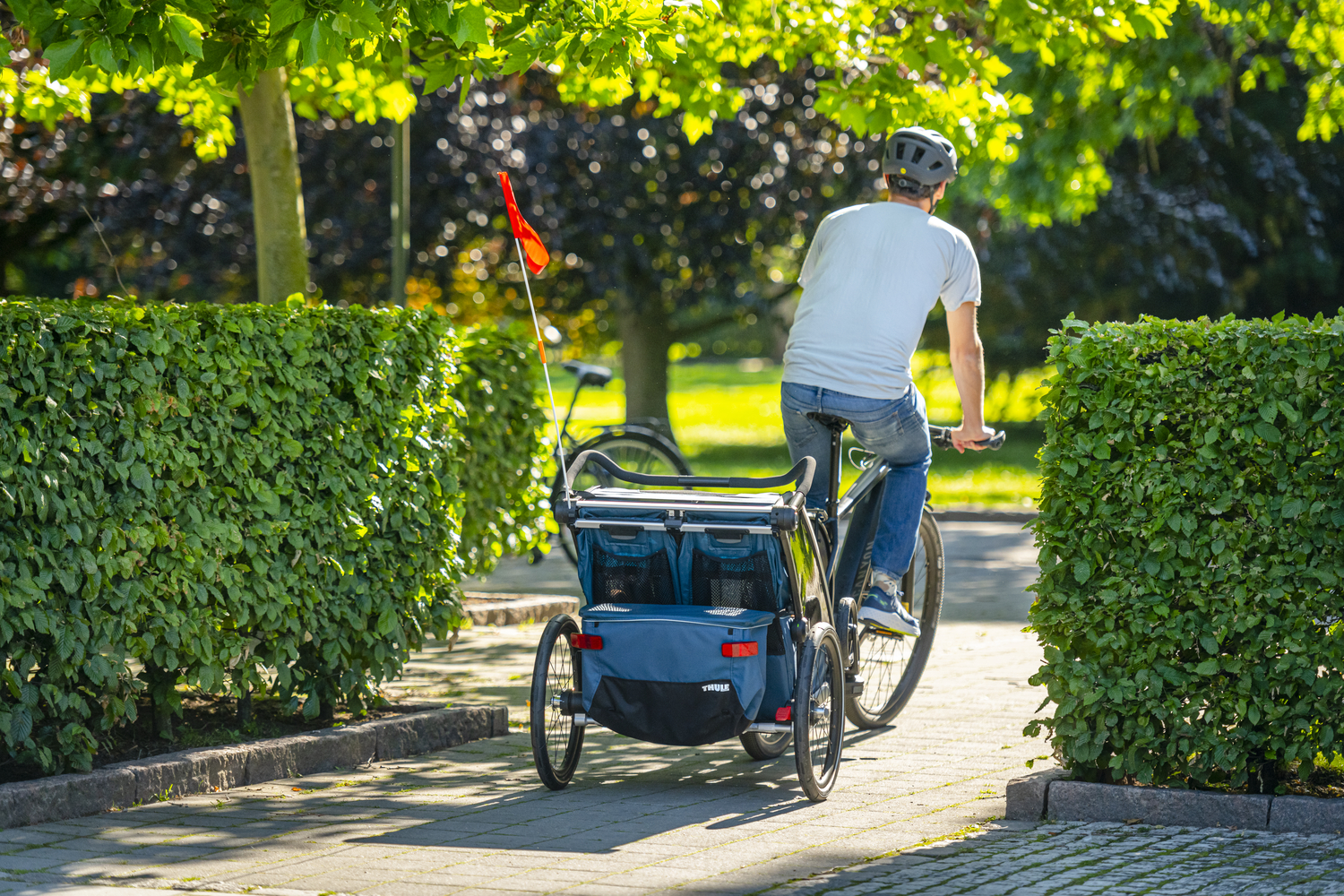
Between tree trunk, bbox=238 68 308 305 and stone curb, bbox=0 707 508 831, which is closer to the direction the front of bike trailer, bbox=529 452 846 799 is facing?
the tree trunk

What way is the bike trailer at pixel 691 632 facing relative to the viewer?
away from the camera

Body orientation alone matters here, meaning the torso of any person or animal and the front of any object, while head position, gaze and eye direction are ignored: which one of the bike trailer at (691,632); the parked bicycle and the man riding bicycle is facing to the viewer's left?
the parked bicycle

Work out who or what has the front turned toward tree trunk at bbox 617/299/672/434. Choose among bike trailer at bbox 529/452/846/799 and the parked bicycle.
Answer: the bike trailer

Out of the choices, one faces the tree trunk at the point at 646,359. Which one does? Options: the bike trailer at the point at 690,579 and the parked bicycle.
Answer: the bike trailer

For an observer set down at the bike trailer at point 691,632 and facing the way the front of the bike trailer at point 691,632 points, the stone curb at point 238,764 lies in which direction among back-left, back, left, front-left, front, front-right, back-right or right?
left

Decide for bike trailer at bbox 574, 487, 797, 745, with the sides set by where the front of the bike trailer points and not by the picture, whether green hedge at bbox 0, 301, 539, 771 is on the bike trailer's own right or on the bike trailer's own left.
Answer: on the bike trailer's own left

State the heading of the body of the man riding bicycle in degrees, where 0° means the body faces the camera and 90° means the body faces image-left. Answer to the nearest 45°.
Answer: approximately 225°

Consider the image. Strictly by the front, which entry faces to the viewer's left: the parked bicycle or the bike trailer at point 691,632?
the parked bicycle

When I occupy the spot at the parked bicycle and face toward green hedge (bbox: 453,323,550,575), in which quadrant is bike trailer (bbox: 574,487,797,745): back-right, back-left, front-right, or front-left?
front-left

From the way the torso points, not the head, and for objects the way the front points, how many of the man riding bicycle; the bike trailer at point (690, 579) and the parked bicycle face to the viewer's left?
1

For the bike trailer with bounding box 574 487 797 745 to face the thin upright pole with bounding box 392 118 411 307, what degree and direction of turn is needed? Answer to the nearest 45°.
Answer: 0° — it already faces it

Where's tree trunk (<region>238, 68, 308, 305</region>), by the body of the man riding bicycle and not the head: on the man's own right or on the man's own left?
on the man's own left

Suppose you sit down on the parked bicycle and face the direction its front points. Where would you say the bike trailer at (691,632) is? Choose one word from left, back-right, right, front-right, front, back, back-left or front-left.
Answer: left

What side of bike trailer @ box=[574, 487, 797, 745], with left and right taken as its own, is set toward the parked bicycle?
front

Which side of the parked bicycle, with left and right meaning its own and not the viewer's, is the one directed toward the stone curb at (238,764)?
left

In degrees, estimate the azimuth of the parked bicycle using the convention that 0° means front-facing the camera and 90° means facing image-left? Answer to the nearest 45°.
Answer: approximately 90°

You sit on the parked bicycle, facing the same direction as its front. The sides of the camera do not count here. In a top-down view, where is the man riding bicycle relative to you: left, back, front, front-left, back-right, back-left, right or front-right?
left

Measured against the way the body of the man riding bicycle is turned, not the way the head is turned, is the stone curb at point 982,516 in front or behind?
in front
